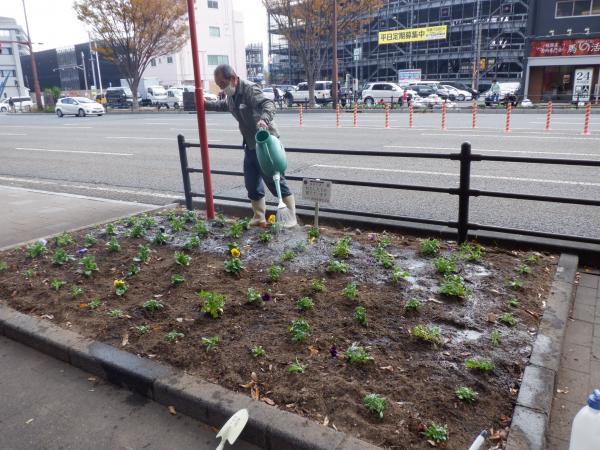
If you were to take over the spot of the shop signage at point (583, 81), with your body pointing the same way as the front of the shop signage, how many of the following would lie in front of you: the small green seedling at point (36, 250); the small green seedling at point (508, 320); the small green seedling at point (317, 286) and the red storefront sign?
3

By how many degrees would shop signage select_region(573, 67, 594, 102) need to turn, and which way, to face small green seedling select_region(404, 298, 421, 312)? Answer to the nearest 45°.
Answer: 0° — it already faces it

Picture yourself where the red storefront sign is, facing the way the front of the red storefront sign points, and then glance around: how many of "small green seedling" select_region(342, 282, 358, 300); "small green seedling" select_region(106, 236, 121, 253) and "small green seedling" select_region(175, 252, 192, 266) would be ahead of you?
3

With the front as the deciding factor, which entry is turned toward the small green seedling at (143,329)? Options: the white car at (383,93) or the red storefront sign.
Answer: the red storefront sign

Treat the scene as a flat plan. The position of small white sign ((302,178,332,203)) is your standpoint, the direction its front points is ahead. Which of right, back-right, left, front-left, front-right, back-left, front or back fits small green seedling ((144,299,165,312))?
front-right

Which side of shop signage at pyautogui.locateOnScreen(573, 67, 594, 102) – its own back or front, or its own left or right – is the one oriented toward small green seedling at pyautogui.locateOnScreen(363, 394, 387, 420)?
front

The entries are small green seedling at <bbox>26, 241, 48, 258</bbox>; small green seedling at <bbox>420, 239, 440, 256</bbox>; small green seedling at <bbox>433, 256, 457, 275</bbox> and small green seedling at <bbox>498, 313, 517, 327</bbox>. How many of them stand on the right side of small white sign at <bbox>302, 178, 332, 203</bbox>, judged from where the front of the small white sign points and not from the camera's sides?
1
